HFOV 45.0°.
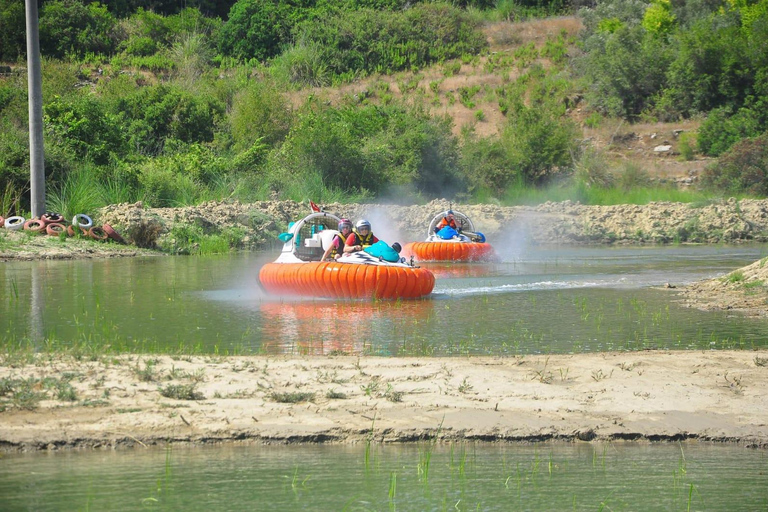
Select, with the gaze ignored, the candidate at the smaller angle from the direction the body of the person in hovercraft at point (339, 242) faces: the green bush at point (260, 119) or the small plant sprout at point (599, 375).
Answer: the small plant sprout

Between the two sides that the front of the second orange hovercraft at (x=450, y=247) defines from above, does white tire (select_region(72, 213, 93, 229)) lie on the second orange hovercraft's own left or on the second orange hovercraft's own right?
on the second orange hovercraft's own right

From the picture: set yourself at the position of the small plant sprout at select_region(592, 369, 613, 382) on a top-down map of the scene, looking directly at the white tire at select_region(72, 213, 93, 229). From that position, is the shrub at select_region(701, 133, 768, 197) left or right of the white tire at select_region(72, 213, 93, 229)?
right

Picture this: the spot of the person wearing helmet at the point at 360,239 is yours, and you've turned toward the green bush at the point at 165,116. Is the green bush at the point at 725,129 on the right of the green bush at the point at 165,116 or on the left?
right

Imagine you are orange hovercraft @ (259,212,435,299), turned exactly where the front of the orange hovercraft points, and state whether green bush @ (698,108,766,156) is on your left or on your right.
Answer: on your left

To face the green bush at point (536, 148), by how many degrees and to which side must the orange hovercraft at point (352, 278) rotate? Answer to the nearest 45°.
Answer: approximately 135° to its left
